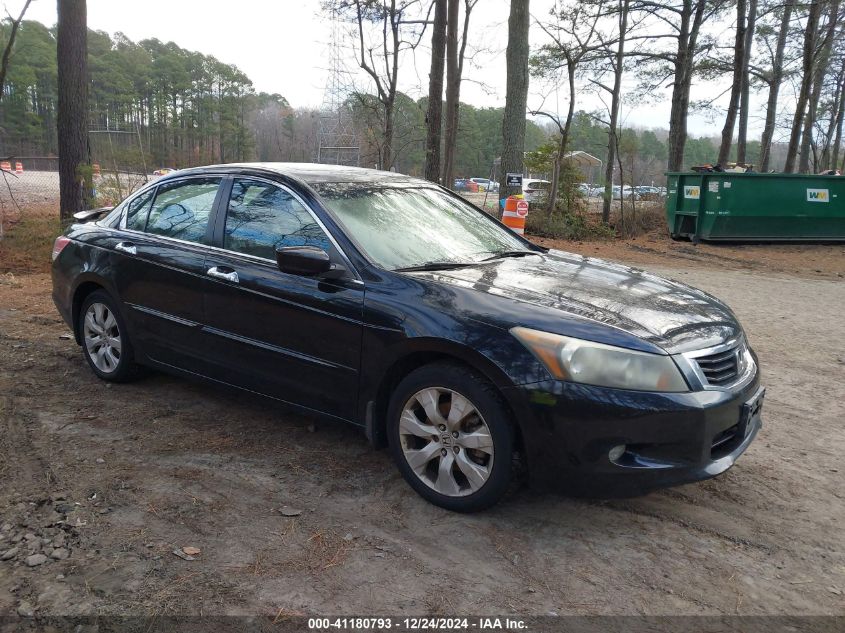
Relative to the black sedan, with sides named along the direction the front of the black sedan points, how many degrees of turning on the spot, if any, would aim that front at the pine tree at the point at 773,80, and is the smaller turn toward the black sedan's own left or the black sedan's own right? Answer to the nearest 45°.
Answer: approximately 90° to the black sedan's own left

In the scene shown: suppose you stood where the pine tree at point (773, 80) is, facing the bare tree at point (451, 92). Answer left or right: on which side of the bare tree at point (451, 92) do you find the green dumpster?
left

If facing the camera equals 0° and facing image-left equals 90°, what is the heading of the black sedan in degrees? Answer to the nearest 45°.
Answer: approximately 315°

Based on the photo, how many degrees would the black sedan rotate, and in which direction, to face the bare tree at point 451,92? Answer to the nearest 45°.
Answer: approximately 135° to its left

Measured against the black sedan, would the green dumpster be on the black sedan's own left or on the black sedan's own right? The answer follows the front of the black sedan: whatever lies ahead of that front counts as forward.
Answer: on the black sedan's own left

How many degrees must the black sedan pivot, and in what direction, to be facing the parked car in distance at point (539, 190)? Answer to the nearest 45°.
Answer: approximately 135° to its left

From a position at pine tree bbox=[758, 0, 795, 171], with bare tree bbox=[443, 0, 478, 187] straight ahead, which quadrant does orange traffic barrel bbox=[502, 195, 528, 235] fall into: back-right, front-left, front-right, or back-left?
front-left

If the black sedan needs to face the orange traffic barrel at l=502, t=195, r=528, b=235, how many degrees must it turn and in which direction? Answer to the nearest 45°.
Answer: approximately 135° to its left
